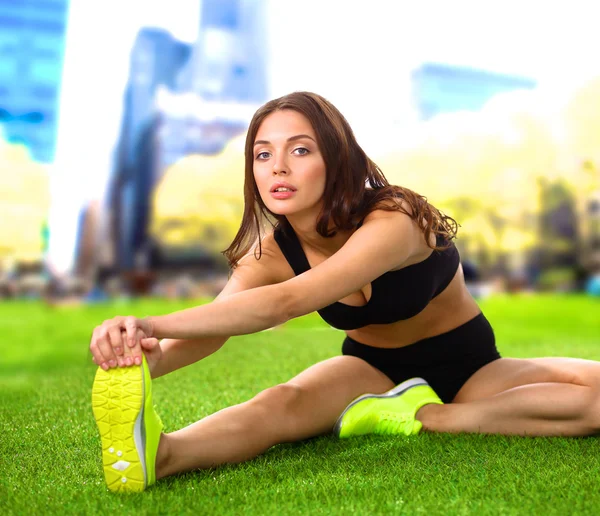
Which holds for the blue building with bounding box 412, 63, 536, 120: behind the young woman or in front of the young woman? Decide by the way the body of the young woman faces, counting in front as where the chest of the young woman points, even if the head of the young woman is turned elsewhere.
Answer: behind

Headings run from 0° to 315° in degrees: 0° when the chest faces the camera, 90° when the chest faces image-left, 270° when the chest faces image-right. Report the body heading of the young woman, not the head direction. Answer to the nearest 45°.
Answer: approximately 45°

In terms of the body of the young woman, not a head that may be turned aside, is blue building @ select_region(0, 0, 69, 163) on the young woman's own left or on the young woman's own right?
on the young woman's own right

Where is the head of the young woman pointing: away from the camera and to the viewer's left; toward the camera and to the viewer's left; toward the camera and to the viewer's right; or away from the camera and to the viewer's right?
toward the camera and to the viewer's left
